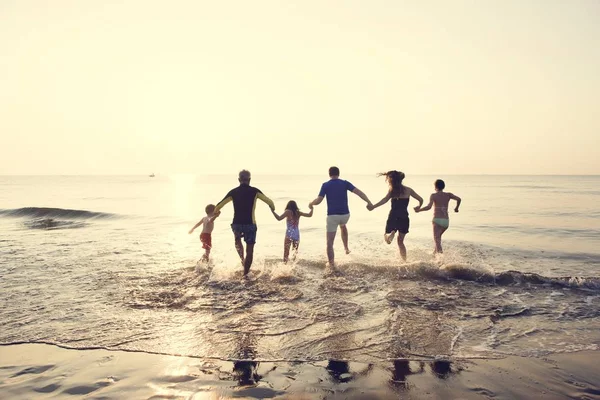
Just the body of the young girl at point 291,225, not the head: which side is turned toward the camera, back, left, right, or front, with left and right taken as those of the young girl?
back

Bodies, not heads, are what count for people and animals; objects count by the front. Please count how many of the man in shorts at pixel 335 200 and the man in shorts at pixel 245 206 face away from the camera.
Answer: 2

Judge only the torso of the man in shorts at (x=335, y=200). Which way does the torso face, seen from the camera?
away from the camera

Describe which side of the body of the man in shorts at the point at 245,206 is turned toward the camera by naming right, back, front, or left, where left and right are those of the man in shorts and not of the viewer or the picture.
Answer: back
